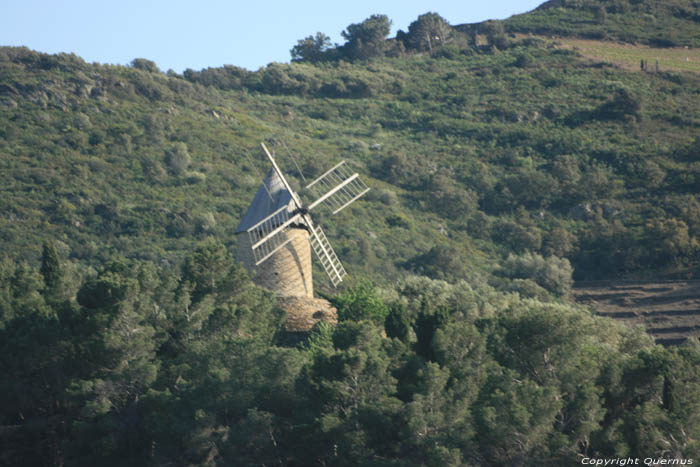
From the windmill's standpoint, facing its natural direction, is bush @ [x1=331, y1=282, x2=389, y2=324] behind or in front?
in front

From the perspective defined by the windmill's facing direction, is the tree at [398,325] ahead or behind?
ahead

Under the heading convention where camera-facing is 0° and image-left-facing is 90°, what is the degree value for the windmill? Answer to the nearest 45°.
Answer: approximately 315°

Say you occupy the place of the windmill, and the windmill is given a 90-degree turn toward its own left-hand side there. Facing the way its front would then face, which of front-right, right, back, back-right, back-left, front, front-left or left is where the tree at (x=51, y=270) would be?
back-left
